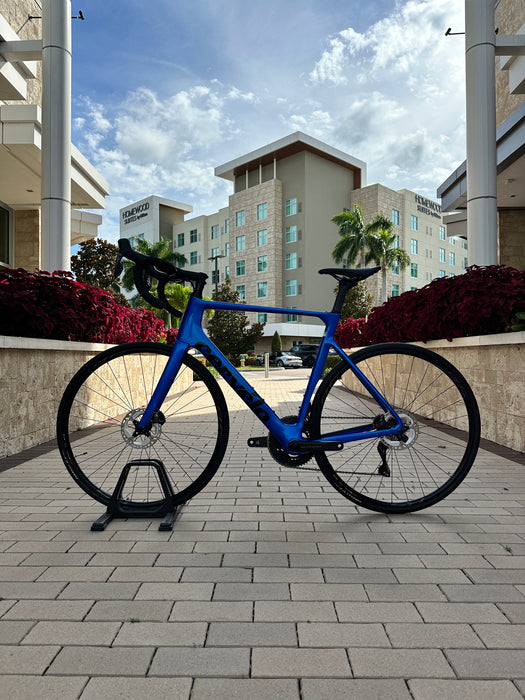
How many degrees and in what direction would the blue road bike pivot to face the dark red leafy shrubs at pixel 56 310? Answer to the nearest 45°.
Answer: approximately 45° to its right

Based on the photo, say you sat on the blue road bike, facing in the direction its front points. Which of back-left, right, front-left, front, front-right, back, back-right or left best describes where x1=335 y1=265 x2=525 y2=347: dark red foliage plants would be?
back-right

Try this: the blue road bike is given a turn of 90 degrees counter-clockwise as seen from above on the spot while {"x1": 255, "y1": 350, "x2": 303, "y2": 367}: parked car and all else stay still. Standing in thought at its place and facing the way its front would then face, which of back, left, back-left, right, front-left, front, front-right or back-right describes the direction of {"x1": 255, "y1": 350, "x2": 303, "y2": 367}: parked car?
back

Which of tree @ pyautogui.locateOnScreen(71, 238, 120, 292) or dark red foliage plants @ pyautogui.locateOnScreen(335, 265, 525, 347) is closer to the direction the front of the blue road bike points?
the tree

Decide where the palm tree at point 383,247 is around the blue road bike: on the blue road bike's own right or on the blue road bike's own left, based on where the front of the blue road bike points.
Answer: on the blue road bike's own right

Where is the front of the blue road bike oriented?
to the viewer's left

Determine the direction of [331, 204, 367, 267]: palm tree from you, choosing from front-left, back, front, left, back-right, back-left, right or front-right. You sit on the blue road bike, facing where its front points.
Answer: right

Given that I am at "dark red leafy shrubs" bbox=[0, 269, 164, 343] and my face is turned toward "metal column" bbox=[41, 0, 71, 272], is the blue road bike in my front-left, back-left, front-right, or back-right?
back-right

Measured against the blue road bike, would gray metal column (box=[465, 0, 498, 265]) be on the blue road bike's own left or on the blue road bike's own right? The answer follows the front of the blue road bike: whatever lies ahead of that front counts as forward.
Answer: on the blue road bike's own right

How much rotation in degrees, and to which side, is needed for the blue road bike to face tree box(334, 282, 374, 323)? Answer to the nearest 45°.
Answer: approximately 90° to its right

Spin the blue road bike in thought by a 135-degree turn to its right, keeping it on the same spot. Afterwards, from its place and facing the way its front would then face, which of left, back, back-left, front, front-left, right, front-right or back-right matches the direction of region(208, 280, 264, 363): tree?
front-left

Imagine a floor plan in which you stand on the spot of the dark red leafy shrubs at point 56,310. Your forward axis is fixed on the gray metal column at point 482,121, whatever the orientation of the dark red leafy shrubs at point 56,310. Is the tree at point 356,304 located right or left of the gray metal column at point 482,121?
left
